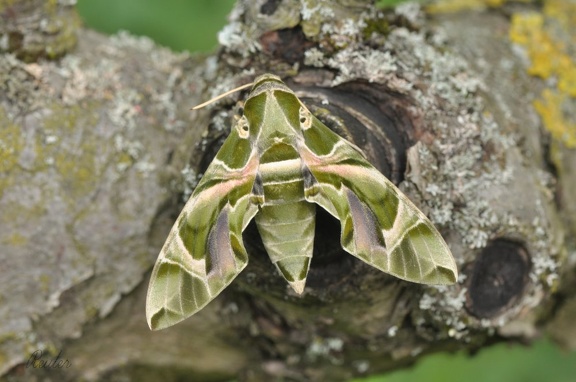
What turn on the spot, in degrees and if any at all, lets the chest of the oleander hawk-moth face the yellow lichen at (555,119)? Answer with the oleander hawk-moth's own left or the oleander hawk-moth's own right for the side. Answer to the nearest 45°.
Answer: approximately 45° to the oleander hawk-moth's own right

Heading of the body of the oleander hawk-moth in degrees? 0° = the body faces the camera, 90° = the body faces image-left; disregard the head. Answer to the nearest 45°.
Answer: approximately 180°

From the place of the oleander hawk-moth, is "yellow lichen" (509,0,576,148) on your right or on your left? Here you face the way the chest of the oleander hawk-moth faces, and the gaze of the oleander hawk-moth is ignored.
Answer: on your right
